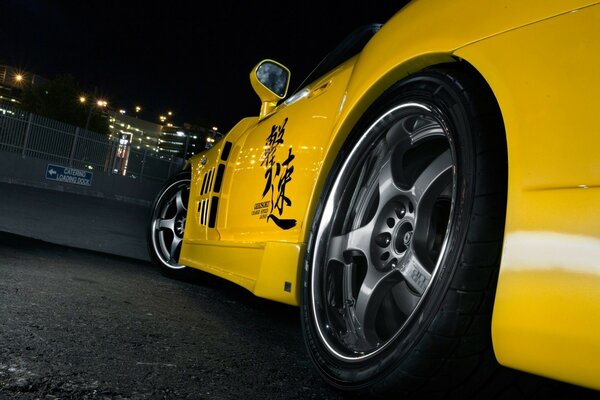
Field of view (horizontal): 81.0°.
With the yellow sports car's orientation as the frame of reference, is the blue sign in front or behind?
in front

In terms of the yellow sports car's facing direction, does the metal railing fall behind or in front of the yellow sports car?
in front

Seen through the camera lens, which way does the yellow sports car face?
facing away from the viewer and to the left of the viewer
